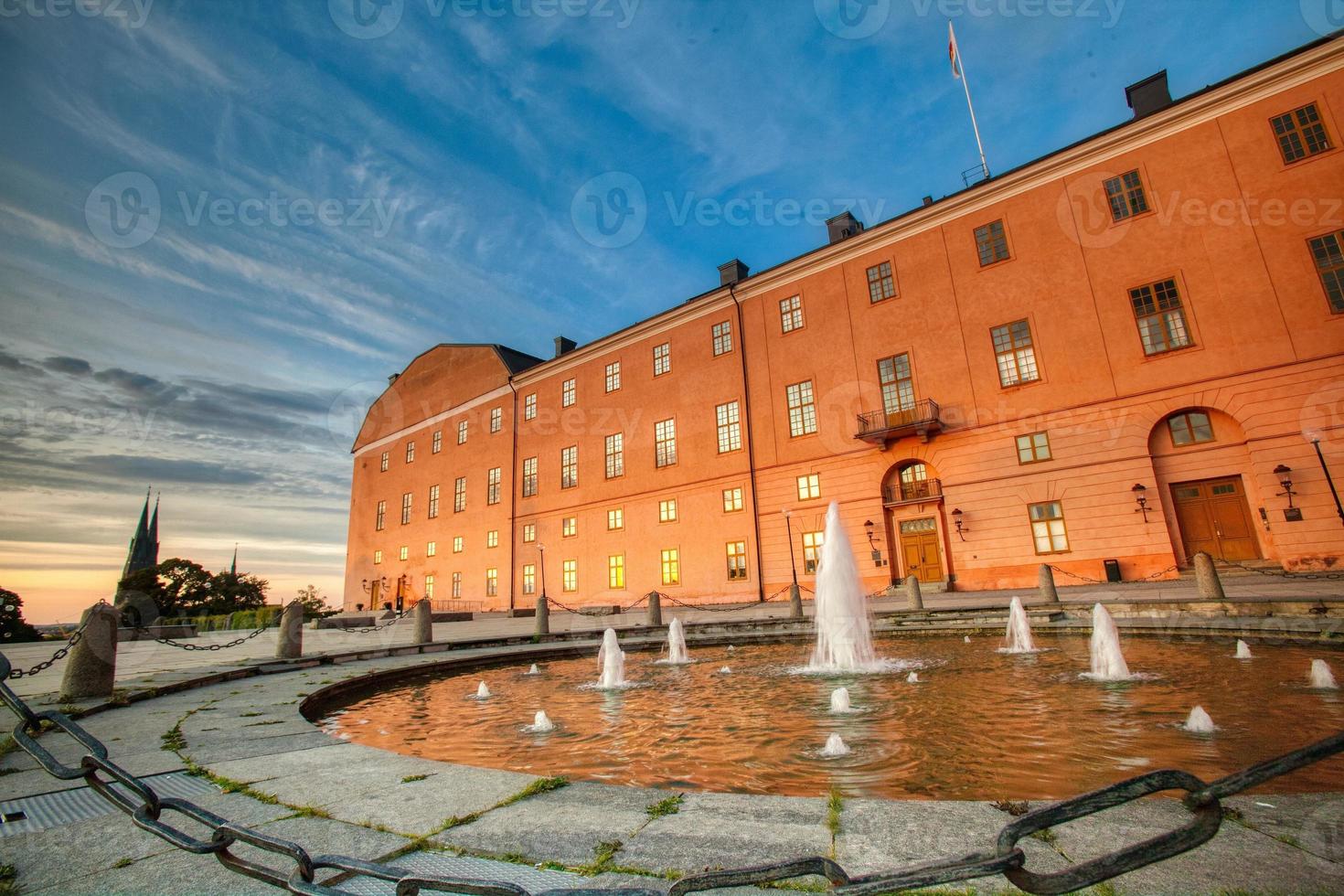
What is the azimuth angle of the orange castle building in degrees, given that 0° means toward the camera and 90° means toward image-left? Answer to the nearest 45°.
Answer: approximately 45°

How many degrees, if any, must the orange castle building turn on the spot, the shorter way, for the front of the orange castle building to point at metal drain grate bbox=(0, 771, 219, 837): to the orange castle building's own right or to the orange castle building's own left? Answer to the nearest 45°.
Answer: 0° — it already faces it

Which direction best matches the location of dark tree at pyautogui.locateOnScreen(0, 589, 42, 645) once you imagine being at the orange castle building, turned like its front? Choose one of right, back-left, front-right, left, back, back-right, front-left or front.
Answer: front-right

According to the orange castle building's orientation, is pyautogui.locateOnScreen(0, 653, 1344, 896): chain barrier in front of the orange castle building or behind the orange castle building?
in front

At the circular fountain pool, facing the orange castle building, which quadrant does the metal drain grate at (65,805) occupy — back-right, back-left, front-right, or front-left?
back-left

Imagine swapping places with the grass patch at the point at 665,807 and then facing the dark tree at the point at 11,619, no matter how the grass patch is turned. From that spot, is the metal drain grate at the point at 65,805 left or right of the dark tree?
left

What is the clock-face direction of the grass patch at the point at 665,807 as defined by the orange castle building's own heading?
The grass patch is roughly at 11 o'clock from the orange castle building.

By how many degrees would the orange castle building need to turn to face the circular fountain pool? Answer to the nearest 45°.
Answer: approximately 45° to its left
